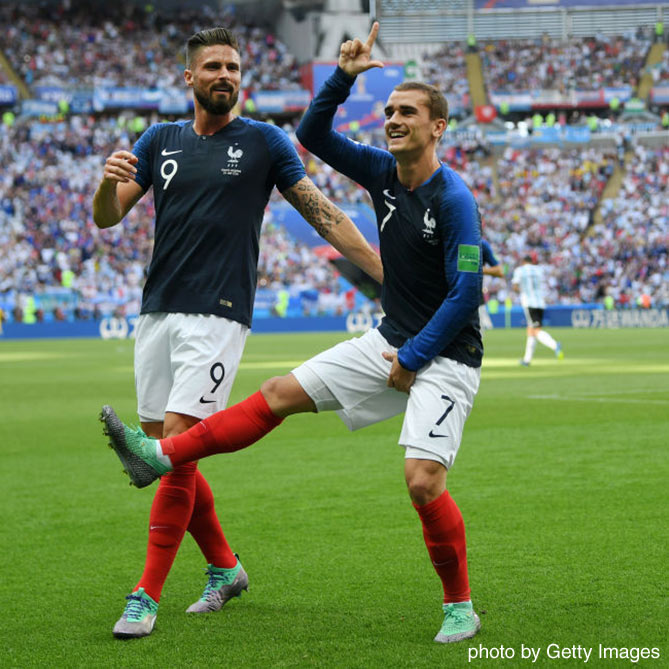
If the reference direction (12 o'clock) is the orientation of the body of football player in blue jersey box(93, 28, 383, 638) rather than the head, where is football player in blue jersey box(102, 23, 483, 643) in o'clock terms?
football player in blue jersey box(102, 23, 483, 643) is roughly at 10 o'clock from football player in blue jersey box(93, 28, 383, 638).

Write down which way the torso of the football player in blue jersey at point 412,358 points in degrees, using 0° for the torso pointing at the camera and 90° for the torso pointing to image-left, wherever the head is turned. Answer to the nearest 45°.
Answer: approximately 45°

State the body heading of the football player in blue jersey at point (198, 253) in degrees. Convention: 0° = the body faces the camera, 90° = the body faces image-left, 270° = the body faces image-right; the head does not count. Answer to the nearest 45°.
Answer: approximately 0°

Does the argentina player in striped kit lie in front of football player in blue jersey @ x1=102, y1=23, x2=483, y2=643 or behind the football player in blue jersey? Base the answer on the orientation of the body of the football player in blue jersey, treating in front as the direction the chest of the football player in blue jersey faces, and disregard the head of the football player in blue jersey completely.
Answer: behind

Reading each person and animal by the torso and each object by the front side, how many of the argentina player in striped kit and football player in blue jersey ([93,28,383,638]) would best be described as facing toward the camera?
1

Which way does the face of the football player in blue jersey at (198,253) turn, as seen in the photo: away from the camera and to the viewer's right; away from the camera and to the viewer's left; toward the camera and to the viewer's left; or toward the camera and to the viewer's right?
toward the camera and to the viewer's right

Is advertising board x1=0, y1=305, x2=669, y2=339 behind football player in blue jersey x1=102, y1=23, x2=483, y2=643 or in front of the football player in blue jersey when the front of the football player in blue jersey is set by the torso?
behind

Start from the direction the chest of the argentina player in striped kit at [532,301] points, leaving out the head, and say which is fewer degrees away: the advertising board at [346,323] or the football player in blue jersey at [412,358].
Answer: the advertising board

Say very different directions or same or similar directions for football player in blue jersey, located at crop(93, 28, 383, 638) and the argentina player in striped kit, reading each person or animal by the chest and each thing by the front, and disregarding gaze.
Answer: very different directions
